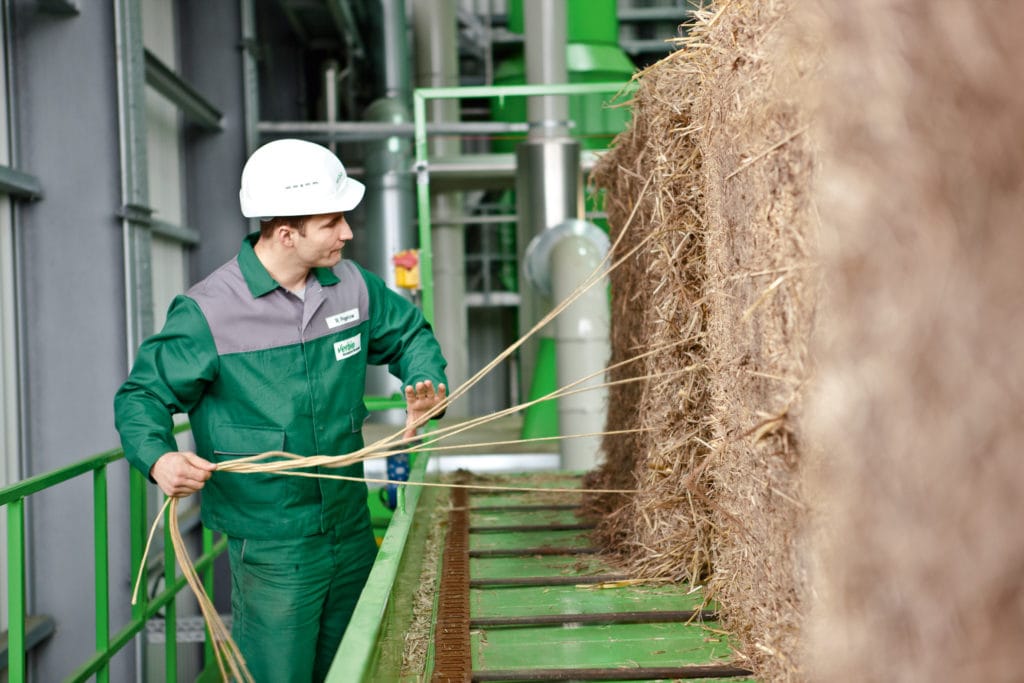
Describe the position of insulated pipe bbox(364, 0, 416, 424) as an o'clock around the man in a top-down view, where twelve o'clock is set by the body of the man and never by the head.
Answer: The insulated pipe is roughly at 8 o'clock from the man.

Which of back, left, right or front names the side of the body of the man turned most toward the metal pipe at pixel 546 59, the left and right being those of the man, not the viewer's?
left

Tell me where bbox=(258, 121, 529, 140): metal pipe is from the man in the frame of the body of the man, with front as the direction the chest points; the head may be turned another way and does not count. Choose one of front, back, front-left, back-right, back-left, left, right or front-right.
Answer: back-left

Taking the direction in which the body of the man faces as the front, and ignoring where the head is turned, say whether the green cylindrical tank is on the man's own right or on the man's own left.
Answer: on the man's own left

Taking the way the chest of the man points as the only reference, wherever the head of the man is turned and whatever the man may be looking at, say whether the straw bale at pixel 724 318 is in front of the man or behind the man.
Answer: in front

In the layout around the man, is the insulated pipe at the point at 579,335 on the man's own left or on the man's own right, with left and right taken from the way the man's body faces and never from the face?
on the man's own left

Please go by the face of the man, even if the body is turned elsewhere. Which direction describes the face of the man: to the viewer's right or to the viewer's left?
to the viewer's right

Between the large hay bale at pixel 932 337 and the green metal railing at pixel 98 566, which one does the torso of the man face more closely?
the large hay bale

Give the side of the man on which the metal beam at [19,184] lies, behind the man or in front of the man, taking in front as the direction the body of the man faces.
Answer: behind

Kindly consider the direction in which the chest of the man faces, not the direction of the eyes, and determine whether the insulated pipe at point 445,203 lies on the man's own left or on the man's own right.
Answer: on the man's own left

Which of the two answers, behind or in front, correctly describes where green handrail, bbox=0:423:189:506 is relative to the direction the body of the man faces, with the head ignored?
behind

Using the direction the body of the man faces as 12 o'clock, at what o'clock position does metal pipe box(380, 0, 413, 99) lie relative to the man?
The metal pipe is roughly at 8 o'clock from the man.

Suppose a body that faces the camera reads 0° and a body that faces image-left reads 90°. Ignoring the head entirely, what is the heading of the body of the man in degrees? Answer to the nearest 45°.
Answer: approximately 315°

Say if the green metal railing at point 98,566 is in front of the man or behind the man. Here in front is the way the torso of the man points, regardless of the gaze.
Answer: behind
